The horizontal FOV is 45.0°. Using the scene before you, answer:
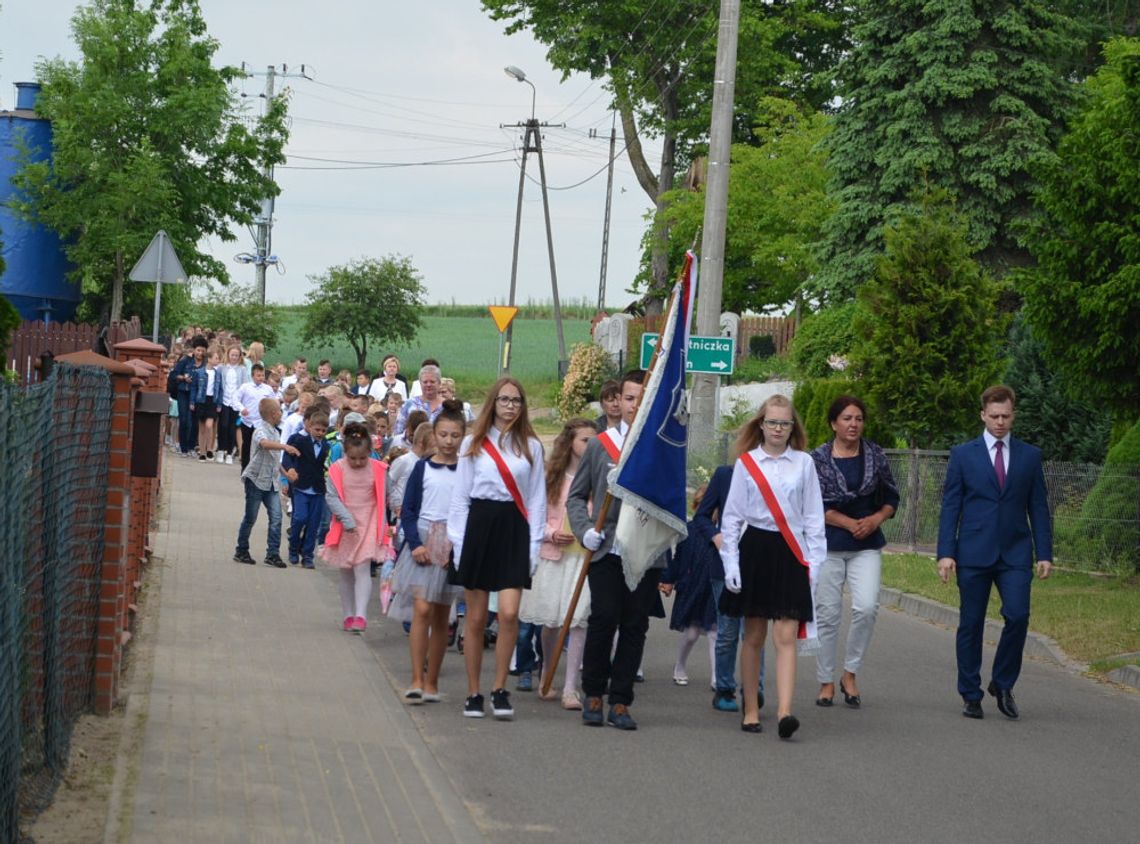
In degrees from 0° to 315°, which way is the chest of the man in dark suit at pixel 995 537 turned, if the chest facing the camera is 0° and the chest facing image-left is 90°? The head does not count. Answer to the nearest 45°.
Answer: approximately 0°

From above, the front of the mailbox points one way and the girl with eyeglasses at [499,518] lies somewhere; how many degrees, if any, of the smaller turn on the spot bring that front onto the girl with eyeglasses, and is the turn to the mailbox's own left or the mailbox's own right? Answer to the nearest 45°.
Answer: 0° — it already faces them

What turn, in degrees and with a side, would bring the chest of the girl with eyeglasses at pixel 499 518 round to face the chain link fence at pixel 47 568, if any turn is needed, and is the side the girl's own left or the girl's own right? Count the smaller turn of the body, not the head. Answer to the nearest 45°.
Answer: approximately 45° to the girl's own right

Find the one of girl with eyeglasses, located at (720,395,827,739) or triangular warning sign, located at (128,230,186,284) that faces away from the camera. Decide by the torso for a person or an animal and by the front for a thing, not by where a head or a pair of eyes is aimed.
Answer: the triangular warning sign

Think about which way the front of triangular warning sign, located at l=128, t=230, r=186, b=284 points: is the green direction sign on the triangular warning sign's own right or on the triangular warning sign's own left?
on the triangular warning sign's own right

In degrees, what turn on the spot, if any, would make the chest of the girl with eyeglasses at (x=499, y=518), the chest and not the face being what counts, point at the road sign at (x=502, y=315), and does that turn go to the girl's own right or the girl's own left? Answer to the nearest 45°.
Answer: approximately 180°

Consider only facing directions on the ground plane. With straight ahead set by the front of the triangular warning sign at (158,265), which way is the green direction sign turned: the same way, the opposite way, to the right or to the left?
the opposite way

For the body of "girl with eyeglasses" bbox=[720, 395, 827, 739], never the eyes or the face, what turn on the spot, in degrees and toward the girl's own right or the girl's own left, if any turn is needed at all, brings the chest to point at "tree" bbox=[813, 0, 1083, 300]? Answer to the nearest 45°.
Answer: approximately 180°

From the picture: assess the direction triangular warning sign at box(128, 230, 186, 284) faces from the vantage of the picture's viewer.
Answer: facing away from the viewer

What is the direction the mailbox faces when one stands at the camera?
facing to the right of the viewer

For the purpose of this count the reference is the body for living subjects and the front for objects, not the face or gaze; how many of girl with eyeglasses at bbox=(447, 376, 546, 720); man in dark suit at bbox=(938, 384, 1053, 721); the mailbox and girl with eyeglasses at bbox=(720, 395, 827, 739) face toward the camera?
3

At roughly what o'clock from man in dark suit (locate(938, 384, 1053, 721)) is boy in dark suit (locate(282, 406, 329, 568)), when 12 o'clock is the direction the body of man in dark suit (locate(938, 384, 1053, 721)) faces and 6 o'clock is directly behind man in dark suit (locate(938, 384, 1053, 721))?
boy in dark suit (locate(282, 406, 329, 568)) is roughly at 4 o'clock from man in dark suit (locate(938, 384, 1053, 721)).

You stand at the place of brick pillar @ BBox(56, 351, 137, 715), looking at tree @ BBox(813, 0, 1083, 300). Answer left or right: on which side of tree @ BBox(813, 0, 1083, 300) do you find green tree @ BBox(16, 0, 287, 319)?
left
